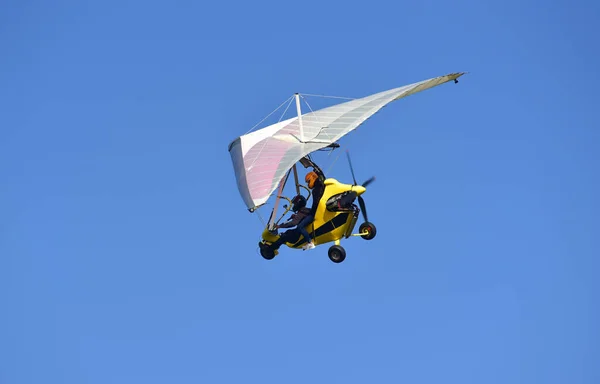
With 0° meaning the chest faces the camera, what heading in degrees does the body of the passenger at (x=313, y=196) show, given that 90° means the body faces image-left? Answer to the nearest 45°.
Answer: approximately 90°

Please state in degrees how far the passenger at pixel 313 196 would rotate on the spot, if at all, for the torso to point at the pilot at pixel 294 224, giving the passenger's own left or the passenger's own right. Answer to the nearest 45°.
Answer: approximately 45° to the passenger's own right

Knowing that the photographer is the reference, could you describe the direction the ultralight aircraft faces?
facing away from the viewer and to the left of the viewer
